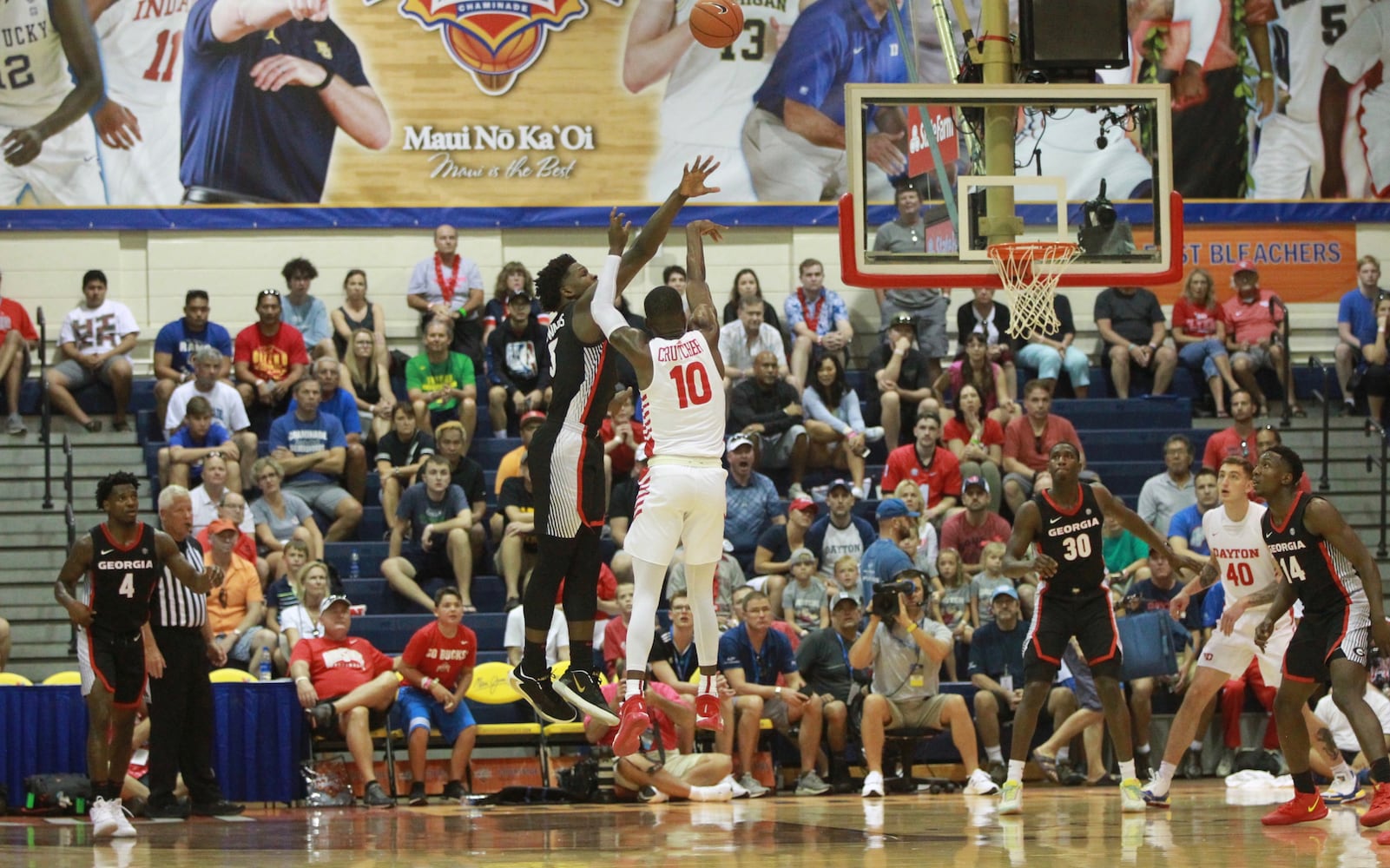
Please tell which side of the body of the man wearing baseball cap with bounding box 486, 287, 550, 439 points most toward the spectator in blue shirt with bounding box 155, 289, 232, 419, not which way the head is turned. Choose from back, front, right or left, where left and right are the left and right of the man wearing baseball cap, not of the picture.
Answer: right

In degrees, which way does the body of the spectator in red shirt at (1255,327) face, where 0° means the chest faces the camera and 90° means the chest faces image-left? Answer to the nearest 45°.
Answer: approximately 0°

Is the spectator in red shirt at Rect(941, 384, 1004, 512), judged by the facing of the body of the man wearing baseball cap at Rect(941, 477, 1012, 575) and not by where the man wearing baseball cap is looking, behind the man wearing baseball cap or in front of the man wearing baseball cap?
behind

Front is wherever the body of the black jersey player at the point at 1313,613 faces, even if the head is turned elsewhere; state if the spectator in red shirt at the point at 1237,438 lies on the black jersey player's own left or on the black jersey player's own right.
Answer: on the black jersey player's own right

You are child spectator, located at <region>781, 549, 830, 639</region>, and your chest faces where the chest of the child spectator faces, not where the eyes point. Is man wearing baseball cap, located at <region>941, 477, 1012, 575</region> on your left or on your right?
on your left

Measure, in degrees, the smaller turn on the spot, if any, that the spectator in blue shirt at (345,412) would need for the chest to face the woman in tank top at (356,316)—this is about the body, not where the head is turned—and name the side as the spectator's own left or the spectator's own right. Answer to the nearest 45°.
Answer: approximately 180°

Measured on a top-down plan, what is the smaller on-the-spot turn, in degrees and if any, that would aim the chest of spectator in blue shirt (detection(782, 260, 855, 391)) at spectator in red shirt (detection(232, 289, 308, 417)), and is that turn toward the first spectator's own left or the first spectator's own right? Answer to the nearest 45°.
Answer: approximately 90° to the first spectator's own right

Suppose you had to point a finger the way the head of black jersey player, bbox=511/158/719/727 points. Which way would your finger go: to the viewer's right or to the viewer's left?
to the viewer's right

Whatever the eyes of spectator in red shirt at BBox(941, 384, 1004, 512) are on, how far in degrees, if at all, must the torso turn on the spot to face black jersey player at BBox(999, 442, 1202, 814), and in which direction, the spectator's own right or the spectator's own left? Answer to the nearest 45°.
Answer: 0° — they already face them
